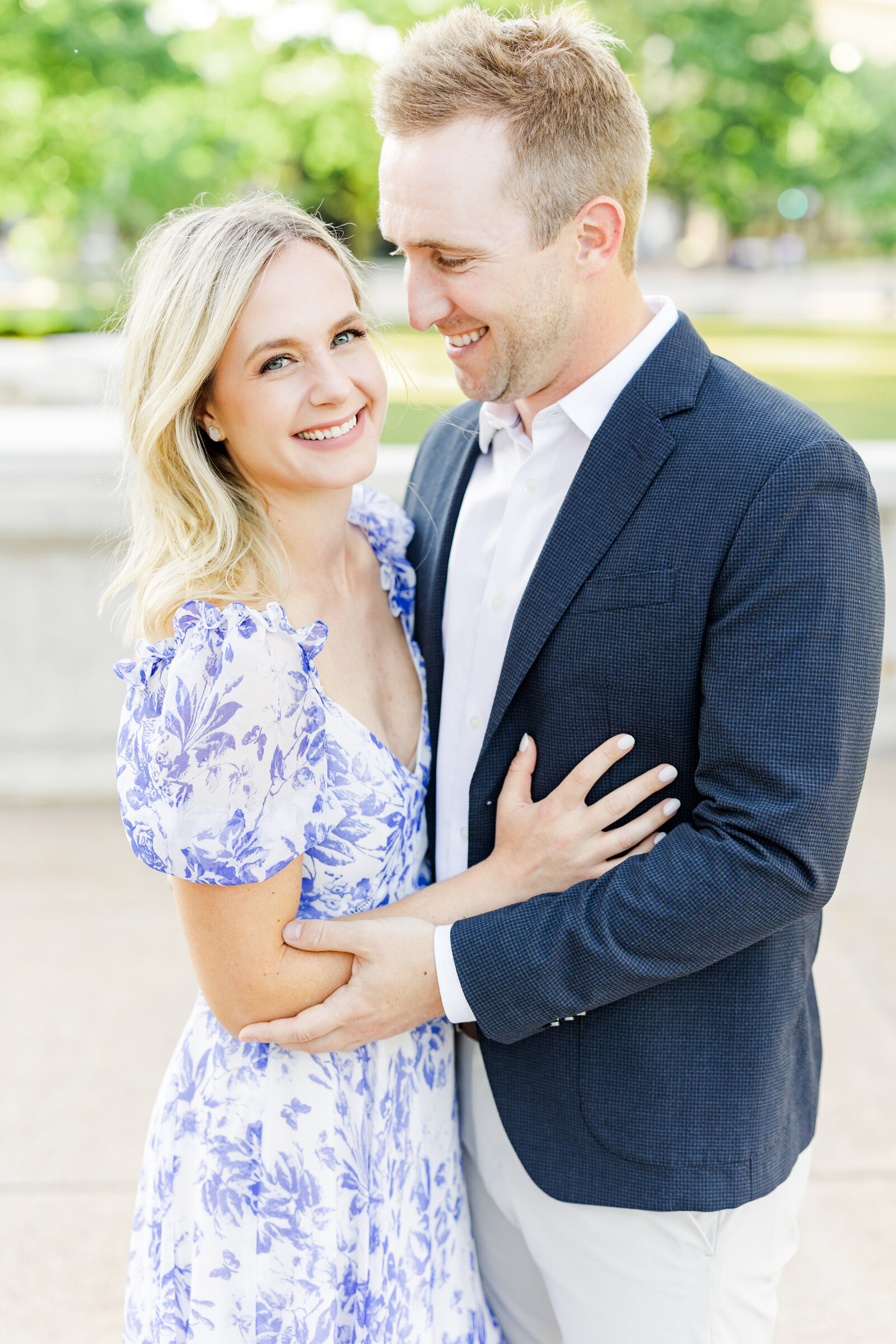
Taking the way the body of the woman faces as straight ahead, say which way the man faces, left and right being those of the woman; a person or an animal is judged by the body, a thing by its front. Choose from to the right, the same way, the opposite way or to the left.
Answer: to the right

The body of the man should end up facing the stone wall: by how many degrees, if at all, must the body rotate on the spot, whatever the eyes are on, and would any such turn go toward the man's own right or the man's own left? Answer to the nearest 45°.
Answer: approximately 90° to the man's own right

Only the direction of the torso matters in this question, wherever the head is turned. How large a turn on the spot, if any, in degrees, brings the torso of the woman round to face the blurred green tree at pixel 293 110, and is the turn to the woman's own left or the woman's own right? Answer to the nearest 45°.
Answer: approximately 135° to the woman's own left

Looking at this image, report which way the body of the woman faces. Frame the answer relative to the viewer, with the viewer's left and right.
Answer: facing the viewer and to the right of the viewer

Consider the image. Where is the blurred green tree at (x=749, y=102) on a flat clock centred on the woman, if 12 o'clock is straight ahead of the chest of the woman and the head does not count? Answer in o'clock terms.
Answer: The blurred green tree is roughly at 8 o'clock from the woman.

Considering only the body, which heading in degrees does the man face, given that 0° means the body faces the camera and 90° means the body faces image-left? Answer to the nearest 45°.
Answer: approximately 45°

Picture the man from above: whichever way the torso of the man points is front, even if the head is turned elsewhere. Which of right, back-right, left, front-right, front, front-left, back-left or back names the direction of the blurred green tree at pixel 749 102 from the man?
back-right

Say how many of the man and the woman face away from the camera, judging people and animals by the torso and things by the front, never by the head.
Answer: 0

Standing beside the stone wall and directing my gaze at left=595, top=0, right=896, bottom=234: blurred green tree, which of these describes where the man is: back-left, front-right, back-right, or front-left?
back-right

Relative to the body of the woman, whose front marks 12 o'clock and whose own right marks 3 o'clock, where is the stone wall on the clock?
The stone wall is roughly at 7 o'clock from the woman.
